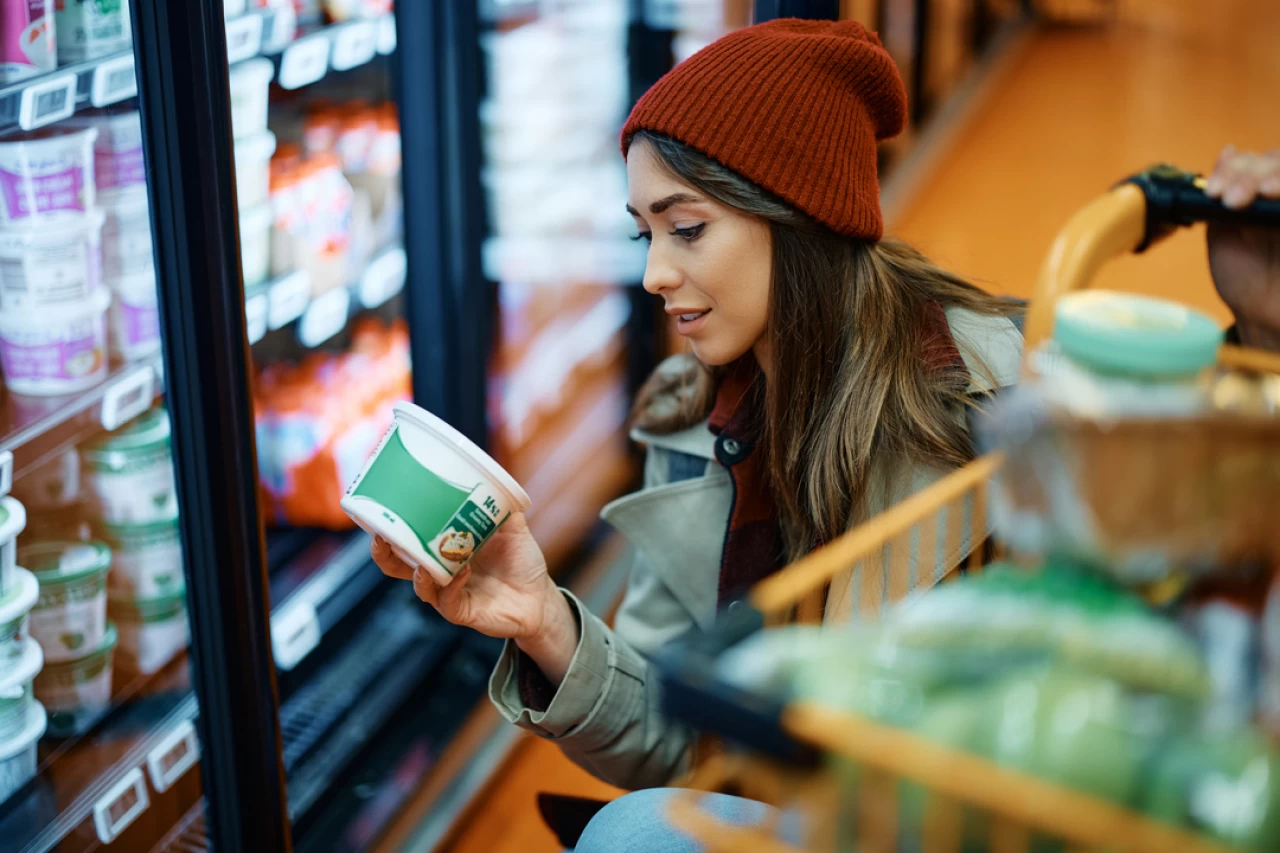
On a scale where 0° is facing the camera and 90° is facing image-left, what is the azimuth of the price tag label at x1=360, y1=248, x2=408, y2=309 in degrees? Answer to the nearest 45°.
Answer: approximately 315°

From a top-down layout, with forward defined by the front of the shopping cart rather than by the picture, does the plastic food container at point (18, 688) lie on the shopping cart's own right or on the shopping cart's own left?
on the shopping cart's own right

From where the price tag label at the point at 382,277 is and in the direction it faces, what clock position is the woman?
The woman is roughly at 1 o'clock from the price tag label.

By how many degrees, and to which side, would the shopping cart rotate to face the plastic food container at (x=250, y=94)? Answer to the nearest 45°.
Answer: approximately 90° to its right
